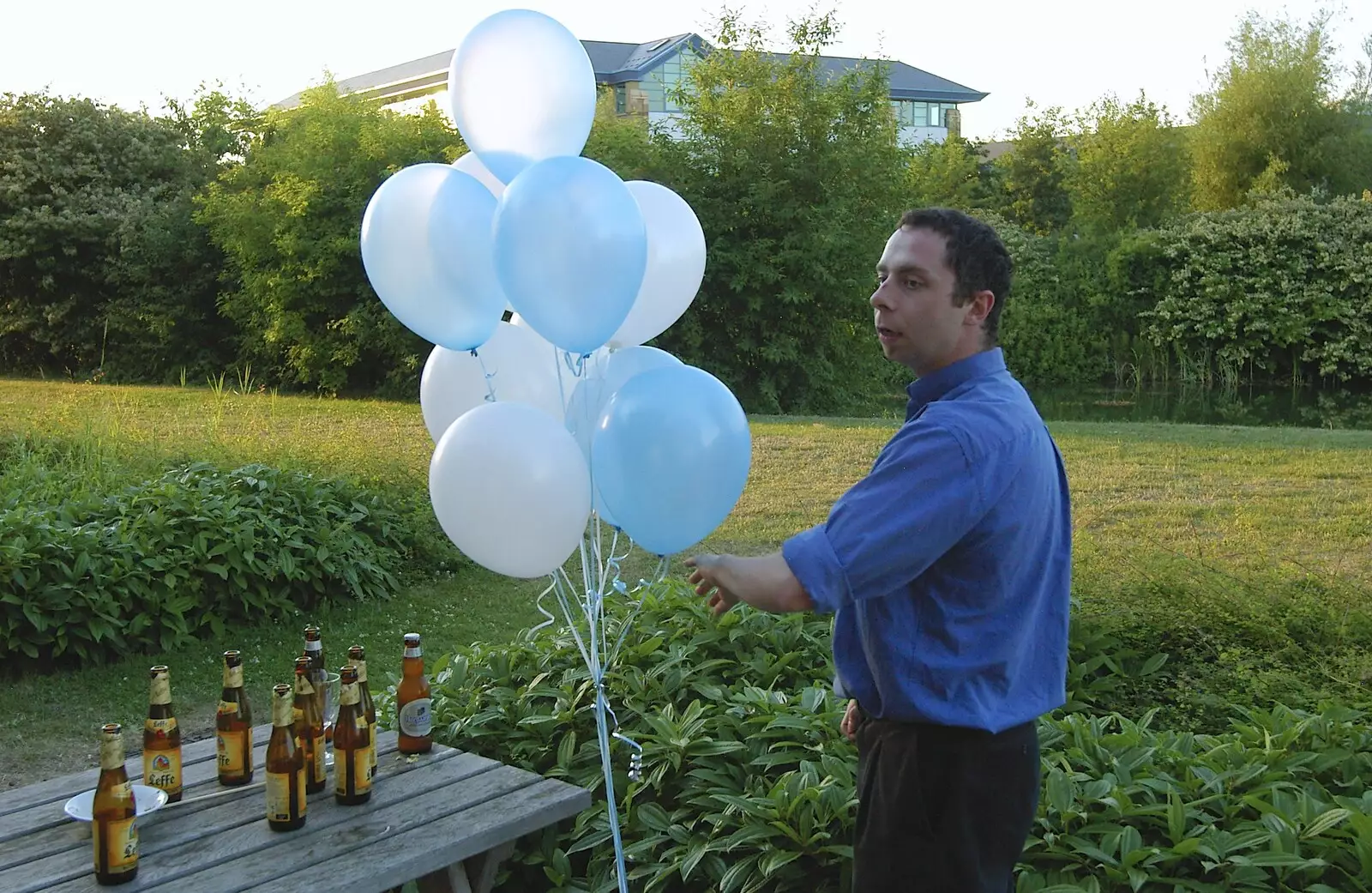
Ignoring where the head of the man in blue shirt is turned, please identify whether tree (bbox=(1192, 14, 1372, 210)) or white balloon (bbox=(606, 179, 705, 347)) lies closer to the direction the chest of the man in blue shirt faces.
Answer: the white balloon

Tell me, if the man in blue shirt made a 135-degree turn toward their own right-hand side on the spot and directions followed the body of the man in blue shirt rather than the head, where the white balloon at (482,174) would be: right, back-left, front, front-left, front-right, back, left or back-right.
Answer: left

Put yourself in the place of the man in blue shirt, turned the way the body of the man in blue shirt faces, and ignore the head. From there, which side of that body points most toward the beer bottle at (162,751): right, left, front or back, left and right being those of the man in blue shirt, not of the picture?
front

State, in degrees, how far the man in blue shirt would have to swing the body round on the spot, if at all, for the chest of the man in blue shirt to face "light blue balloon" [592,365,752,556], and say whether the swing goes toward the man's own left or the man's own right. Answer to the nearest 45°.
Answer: approximately 45° to the man's own right

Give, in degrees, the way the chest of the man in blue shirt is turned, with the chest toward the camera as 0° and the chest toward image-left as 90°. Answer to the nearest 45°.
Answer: approximately 90°

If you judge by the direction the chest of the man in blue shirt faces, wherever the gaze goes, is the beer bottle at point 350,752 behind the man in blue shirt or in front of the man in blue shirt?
in front

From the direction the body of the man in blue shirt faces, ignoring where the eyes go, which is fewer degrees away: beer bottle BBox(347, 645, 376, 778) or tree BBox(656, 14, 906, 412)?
the beer bottle

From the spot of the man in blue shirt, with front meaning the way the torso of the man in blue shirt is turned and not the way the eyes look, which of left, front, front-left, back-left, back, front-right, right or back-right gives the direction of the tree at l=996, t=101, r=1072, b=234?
right

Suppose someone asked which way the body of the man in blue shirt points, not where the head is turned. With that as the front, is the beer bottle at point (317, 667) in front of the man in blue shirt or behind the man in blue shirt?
in front

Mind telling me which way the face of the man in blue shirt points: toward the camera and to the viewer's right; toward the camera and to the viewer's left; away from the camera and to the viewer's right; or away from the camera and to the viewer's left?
toward the camera and to the viewer's left

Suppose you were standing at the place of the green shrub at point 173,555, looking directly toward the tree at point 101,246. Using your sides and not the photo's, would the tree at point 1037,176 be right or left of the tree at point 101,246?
right

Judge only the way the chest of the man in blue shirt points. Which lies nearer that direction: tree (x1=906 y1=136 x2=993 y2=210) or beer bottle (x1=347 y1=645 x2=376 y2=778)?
the beer bottle
